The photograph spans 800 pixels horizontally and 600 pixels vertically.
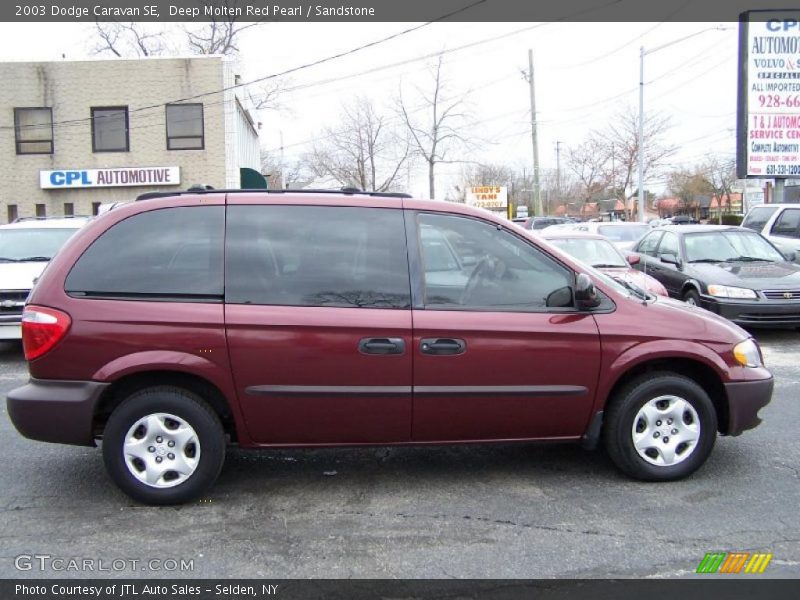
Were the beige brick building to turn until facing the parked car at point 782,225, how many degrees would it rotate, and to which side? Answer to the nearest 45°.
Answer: approximately 45° to its left

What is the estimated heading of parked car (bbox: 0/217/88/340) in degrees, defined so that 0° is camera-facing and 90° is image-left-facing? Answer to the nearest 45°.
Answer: approximately 0°

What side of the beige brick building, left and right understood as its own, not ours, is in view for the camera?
front

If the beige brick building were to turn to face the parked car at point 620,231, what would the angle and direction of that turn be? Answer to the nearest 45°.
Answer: approximately 45° to its left

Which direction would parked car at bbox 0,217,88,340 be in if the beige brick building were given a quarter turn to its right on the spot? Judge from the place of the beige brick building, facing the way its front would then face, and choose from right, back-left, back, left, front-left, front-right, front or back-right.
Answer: left

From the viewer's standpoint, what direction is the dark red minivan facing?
to the viewer's right
